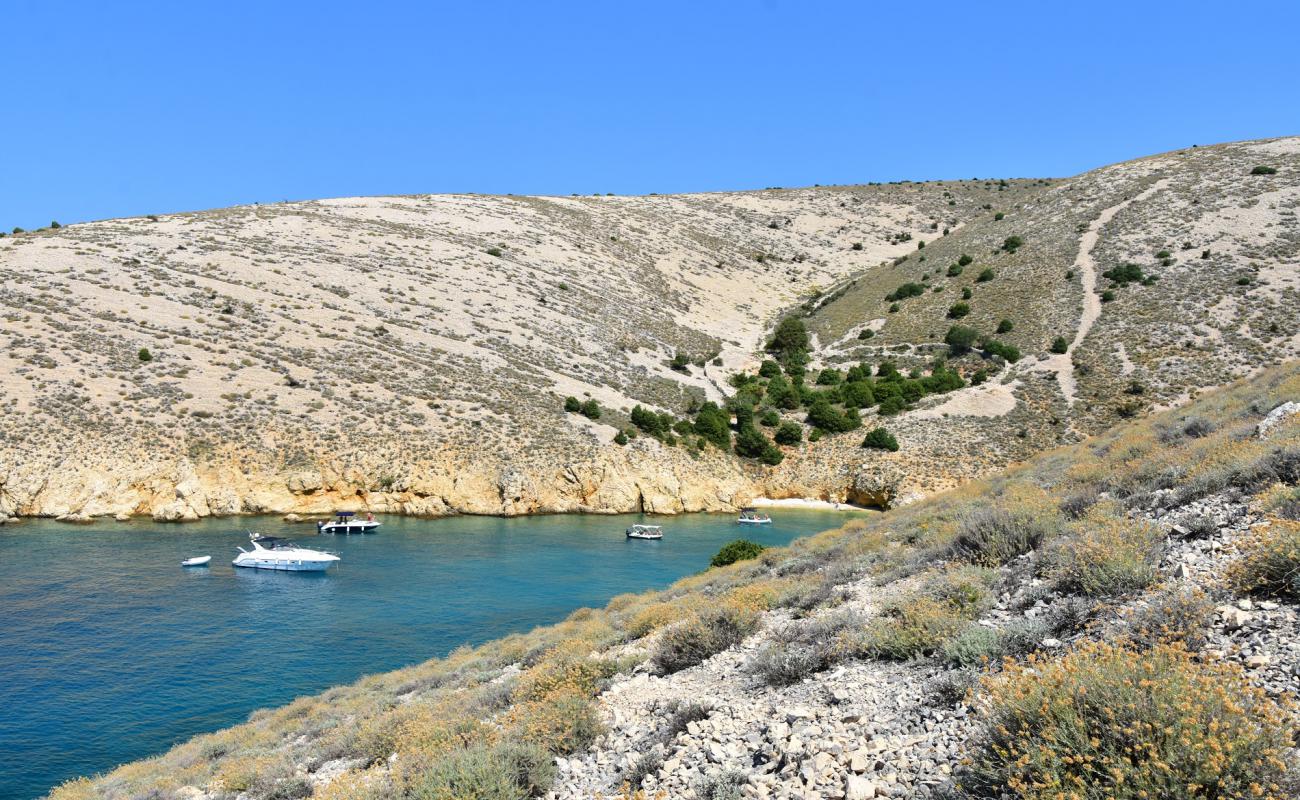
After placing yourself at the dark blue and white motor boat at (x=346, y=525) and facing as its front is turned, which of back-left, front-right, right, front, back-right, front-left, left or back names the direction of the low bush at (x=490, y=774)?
right

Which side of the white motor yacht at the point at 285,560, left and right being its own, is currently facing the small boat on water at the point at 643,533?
front

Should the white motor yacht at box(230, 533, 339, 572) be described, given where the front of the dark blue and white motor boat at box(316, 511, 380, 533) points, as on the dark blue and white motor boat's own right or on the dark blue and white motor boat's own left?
on the dark blue and white motor boat's own right

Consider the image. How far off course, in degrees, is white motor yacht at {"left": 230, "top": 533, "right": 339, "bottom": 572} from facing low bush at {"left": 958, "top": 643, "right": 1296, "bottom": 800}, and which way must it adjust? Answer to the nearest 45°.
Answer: approximately 90° to its right

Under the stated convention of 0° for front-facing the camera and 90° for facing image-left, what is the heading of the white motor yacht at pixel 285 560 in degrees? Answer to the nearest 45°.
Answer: approximately 270°

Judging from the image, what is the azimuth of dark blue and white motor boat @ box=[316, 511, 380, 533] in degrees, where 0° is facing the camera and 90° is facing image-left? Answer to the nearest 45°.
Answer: approximately 270°
